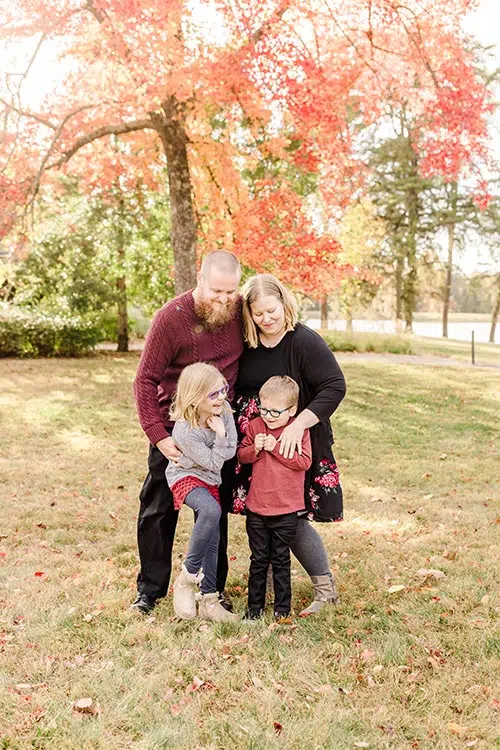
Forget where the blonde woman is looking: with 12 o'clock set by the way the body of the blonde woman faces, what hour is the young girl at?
The young girl is roughly at 1 o'clock from the blonde woman.

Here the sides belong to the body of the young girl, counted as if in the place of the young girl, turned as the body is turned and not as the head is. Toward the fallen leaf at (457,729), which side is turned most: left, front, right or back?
front

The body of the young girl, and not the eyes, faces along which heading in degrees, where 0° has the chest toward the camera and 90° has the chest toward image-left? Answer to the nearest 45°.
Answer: approximately 315°

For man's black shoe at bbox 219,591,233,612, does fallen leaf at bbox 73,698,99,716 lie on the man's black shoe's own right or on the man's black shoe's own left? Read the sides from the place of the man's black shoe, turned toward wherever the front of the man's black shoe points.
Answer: on the man's black shoe's own right

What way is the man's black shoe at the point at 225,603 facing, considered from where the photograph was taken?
facing the viewer and to the right of the viewer

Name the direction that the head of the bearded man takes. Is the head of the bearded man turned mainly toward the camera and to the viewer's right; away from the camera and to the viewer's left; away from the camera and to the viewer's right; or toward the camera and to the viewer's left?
toward the camera and to the viewer's right

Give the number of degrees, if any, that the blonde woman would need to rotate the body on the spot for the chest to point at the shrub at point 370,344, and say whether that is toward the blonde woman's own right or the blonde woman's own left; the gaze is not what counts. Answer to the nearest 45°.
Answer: approximately 135° to the blonde woman's own right

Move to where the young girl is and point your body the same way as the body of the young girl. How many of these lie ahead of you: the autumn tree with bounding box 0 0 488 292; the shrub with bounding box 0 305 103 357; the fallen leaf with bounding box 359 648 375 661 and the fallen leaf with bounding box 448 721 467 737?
2

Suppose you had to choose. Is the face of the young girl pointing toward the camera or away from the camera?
toward the camera

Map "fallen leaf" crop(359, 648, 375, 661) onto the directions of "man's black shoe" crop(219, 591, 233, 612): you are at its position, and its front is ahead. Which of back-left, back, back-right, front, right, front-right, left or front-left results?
front
